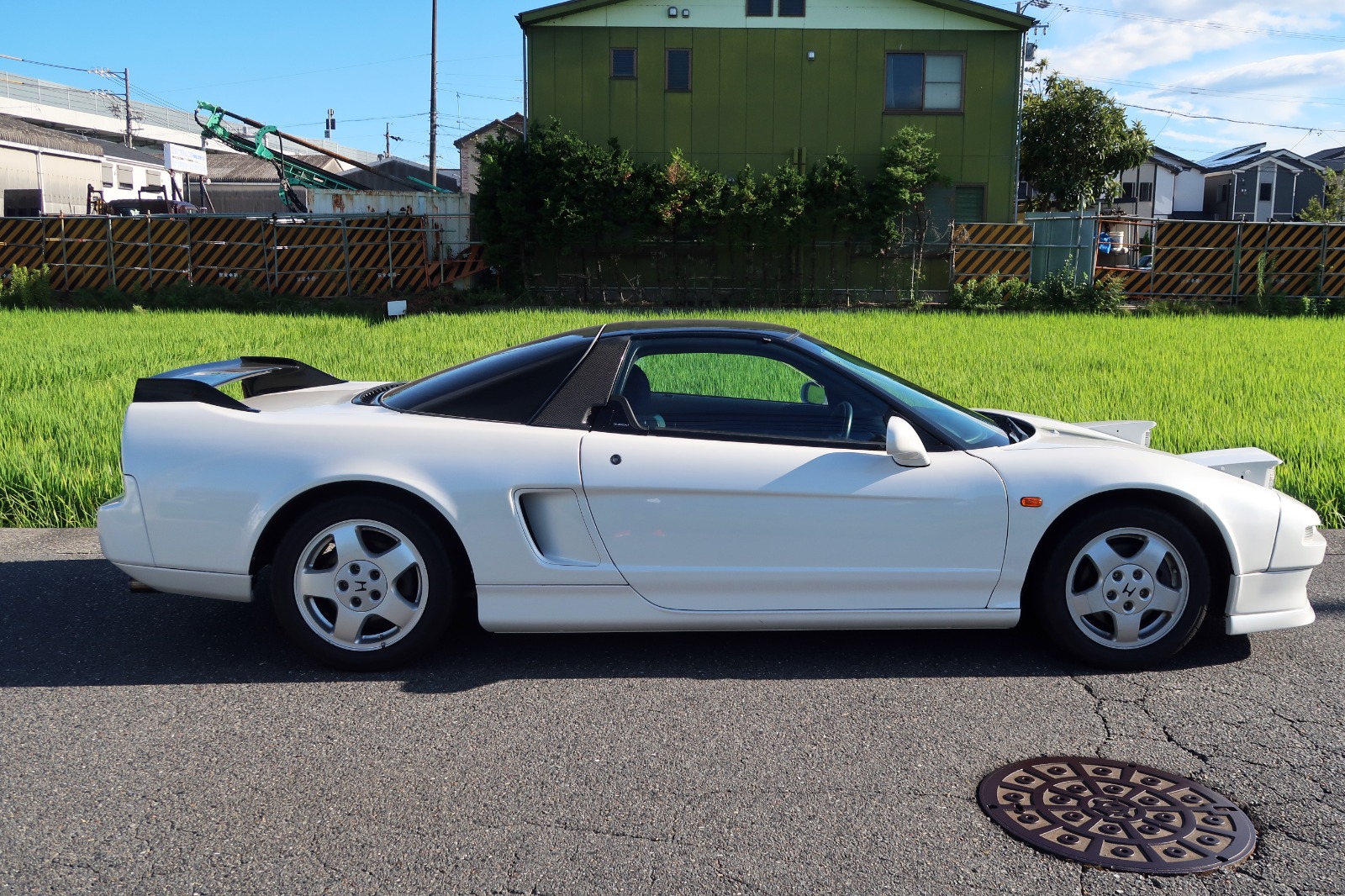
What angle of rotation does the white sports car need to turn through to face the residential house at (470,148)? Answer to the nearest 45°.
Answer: approximately 90° to its left

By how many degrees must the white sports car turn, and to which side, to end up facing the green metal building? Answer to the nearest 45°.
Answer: approximately 90° to its left

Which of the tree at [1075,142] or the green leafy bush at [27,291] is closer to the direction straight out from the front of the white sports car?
the tree

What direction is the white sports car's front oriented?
to the viewer's right

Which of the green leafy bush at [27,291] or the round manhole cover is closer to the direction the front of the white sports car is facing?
the round manhole cover

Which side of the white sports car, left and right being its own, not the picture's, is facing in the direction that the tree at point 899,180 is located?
left

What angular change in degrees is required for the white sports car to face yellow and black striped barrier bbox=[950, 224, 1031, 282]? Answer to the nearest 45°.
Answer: approximately 90° to its left
